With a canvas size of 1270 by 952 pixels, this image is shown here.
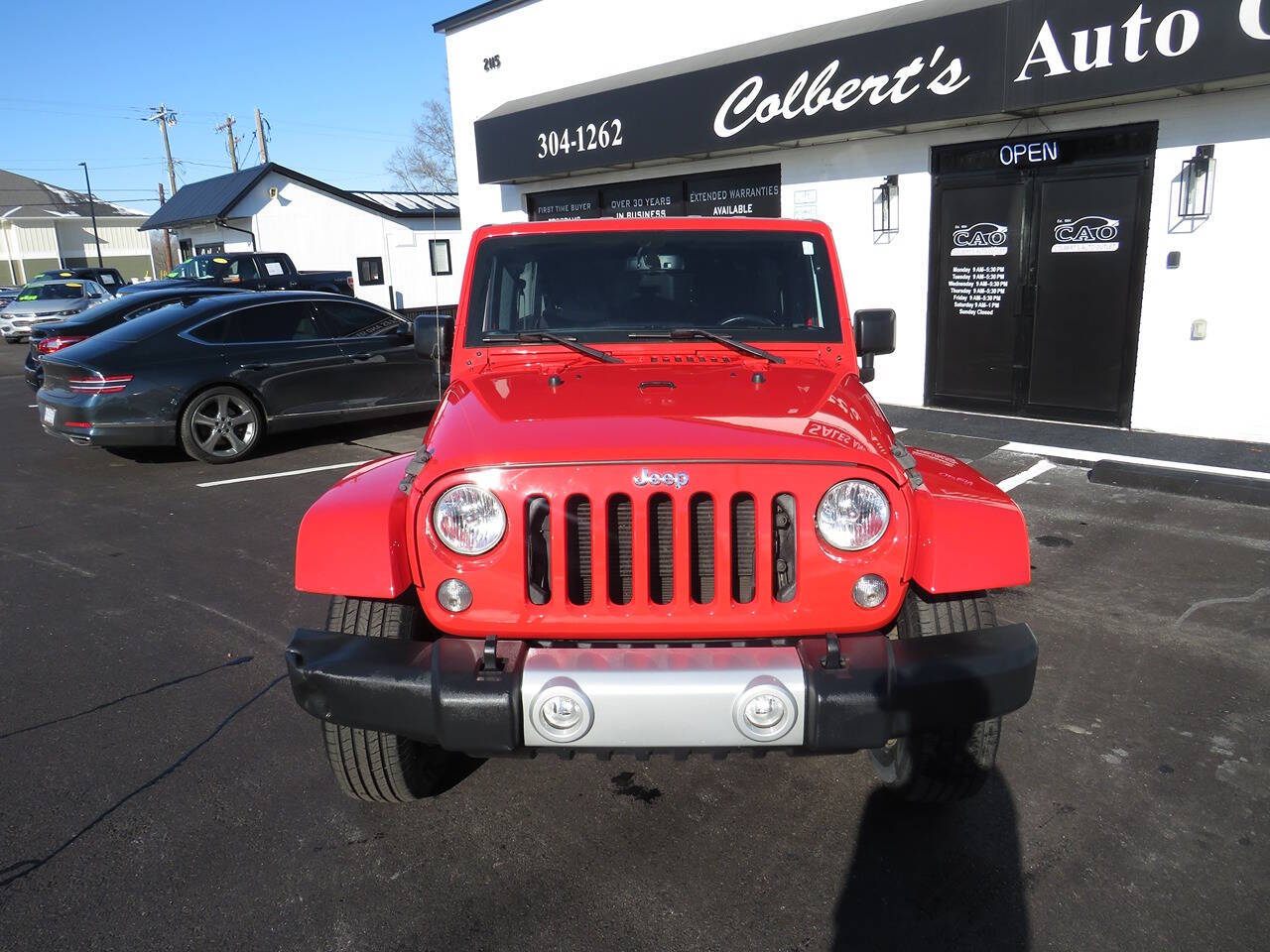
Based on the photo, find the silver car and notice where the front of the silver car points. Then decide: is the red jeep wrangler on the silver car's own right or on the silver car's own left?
on the silver car's own left

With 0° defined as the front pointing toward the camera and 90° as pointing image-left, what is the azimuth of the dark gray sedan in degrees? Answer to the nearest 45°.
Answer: approximately 225°

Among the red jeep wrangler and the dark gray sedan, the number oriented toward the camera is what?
1

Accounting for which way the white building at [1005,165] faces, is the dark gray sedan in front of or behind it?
in front

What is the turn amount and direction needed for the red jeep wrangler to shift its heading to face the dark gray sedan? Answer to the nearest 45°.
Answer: approximately 135° to its right

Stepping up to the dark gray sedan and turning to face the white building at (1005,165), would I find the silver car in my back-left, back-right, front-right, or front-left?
back-left

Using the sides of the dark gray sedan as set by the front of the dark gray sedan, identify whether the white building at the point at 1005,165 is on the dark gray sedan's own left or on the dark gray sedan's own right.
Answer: on the dark gray sedan's own right

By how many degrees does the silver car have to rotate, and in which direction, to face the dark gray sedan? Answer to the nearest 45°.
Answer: approximately 45° to its left

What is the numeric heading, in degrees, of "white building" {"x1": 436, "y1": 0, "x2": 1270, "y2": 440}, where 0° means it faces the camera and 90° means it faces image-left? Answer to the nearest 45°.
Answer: approximately 45°

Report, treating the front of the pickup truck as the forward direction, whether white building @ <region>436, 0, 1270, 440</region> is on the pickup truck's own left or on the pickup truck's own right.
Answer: on the pickup truck's own left

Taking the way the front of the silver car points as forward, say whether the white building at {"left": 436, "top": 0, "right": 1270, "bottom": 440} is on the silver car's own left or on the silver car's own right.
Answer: on the silver car's own left

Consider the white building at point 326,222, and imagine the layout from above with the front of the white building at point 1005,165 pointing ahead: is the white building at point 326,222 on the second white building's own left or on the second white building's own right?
on the second white building's own right
